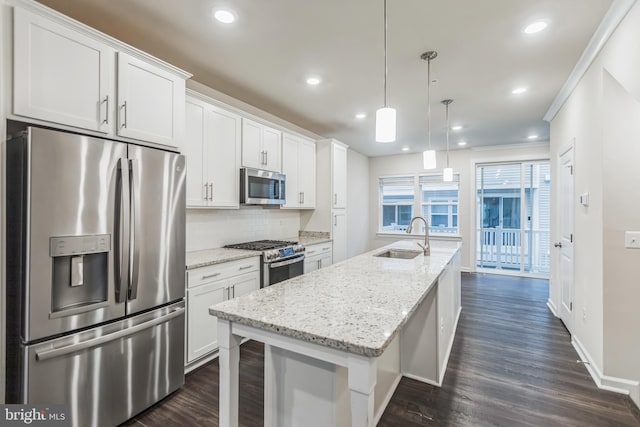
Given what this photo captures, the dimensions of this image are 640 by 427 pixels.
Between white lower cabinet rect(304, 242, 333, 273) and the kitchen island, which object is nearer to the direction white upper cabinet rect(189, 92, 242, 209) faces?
the kitchen island

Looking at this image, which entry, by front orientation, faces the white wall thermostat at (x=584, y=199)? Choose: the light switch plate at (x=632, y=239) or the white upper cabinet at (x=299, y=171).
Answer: the white upper cabinet

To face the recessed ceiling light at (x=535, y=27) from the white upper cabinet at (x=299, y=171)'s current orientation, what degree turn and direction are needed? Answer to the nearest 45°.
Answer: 0° — it already faces it

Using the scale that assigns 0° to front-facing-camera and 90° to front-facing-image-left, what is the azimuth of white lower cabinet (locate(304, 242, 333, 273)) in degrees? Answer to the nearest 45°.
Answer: approximately 315°

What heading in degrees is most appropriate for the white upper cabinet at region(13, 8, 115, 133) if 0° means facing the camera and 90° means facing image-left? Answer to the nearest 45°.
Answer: approximately 315°

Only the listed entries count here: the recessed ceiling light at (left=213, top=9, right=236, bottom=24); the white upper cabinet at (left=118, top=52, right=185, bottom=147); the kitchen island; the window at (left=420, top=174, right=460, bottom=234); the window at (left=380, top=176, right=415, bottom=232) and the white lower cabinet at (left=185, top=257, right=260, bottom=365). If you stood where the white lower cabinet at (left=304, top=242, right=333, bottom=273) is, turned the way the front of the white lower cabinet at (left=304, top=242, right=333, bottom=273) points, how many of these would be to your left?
2

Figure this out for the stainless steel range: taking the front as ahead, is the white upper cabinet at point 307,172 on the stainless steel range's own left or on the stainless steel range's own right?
on the stainless steel range's own left

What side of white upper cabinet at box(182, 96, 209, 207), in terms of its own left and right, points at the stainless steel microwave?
left
